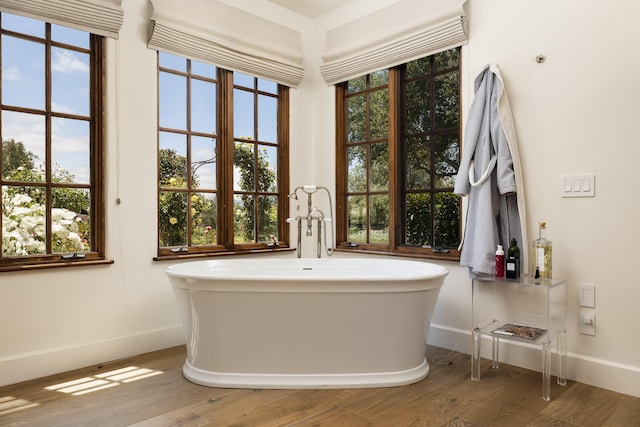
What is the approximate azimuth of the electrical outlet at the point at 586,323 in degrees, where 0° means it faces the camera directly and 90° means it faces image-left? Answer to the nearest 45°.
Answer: approximately 45°

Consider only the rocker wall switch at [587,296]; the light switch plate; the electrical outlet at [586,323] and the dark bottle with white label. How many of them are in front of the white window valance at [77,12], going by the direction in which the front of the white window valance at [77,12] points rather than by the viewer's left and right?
4

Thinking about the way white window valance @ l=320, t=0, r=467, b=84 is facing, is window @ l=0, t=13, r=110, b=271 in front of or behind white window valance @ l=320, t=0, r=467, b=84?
in front

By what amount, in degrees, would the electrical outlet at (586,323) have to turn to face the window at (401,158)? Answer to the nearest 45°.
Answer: approximately 45° to its right

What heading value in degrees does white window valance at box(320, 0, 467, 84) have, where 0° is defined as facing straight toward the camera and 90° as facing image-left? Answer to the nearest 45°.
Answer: approximately 45°

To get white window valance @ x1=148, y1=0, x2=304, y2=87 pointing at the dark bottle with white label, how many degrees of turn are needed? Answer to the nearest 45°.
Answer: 0° — it already faces it

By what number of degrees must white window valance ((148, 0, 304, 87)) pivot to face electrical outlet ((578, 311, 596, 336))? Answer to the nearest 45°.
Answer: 0° — it already faces it

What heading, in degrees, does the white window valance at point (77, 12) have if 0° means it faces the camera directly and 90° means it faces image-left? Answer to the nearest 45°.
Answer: approximately 315°
